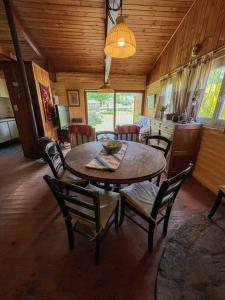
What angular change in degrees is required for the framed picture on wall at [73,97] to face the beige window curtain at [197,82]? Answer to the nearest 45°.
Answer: approximately 45° to its left

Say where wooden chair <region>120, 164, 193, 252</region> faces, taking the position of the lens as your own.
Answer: facing away from the viewer and to the left of the viewer

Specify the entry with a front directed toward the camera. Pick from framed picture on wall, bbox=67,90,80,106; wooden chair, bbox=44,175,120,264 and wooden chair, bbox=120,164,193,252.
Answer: the framed picture on wall

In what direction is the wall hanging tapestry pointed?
to the viewer's right

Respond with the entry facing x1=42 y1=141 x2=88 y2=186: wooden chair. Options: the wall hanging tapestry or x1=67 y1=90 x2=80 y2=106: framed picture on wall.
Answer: the framed picture on wall

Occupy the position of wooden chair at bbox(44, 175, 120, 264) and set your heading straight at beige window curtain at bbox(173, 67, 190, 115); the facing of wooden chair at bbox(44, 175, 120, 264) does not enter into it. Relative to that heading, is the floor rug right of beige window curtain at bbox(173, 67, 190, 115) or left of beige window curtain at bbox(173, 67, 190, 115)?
right

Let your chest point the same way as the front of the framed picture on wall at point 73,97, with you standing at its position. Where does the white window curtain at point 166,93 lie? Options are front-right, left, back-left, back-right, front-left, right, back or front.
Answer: front-left

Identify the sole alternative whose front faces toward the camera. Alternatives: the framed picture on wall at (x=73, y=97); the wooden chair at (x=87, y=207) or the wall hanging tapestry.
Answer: the framed picture on wall

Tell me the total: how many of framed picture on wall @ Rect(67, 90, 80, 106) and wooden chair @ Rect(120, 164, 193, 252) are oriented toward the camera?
1

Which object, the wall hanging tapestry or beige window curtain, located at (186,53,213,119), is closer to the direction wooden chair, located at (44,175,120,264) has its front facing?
the beige window curtain

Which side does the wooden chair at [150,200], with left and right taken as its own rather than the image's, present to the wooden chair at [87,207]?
left

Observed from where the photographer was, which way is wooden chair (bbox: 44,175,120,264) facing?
facing away from the viewer and to the right of the viewer

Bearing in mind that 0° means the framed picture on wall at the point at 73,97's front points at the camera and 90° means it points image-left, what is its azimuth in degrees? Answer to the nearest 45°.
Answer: approximately 0°

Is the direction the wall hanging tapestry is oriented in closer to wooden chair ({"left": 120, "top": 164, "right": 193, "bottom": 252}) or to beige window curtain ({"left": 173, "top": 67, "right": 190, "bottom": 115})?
the beige window curtain

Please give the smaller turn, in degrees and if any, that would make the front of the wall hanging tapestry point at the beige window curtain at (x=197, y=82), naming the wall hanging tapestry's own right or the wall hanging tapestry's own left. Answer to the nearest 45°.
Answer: approximately 45° to the wall hanging tapestry's own right

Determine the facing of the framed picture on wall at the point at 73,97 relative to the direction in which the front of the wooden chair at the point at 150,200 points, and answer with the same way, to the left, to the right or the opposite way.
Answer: the opposite way

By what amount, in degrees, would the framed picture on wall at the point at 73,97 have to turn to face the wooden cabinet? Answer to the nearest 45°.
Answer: approximately 45° to its left

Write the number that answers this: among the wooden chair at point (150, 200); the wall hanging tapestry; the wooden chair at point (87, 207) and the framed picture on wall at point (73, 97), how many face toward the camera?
1
